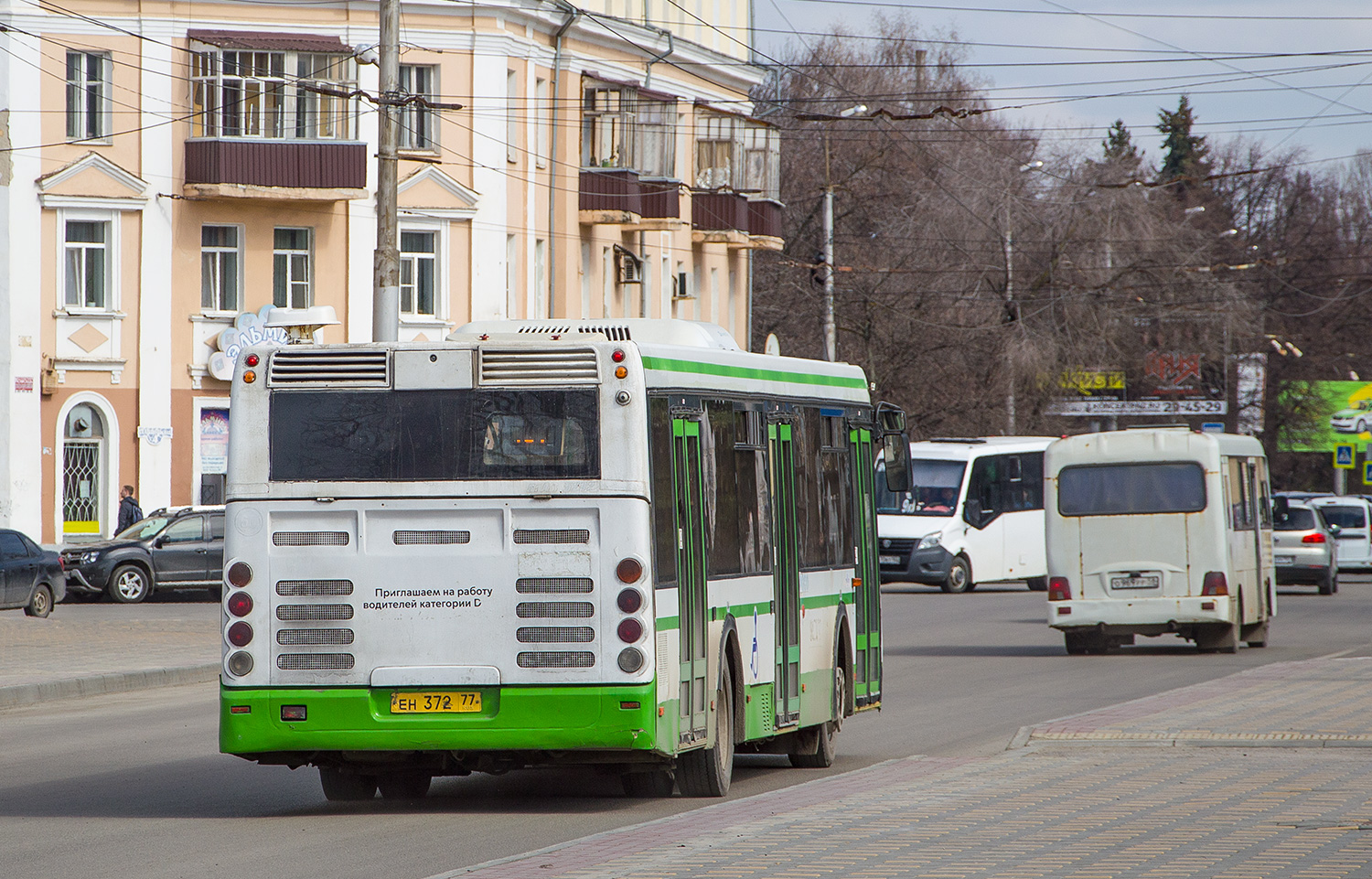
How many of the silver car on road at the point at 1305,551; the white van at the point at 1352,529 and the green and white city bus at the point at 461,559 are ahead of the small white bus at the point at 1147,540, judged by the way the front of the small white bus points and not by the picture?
2

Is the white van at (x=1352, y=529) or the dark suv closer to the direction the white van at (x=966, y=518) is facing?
the dark suv

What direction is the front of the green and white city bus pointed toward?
away from the camera

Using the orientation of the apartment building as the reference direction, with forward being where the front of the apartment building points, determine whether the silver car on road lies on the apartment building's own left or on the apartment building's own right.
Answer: on the apartment building's own left

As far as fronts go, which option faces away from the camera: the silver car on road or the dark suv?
the silver car on road

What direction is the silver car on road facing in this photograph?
away from the camera

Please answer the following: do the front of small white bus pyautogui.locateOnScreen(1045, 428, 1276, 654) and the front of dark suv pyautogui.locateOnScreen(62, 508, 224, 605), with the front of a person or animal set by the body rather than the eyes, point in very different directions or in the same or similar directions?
very different directions

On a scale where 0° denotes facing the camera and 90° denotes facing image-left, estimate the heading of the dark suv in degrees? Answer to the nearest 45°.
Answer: approximately 45°

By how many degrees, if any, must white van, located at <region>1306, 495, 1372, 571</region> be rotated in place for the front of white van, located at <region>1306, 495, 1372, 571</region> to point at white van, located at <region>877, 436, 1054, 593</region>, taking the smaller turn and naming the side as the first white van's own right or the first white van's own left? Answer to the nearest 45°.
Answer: approximately 135° to the first white van's own left

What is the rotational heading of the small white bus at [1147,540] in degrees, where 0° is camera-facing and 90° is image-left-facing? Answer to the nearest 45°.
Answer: approximately 180°

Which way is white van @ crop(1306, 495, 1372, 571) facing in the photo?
away from the camera
